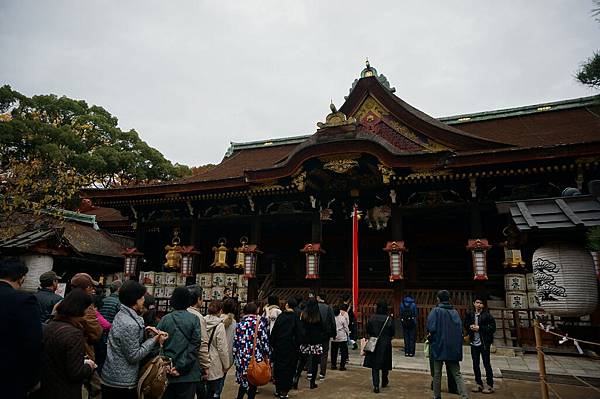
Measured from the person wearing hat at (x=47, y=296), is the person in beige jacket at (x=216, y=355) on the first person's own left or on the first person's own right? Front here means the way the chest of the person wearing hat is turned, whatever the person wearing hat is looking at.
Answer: on the first person's own right

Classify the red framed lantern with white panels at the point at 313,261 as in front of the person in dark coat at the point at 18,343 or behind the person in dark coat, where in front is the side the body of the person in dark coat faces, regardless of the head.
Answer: in front

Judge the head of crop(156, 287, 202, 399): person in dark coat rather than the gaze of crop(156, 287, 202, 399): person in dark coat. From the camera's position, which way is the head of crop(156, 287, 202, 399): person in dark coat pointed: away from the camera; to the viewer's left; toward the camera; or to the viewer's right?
away from the camera

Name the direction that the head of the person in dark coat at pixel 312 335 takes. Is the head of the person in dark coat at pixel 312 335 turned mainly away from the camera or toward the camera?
away from the camera

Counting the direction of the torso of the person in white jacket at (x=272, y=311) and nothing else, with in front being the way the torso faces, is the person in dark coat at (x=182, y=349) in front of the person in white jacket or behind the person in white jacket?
behind

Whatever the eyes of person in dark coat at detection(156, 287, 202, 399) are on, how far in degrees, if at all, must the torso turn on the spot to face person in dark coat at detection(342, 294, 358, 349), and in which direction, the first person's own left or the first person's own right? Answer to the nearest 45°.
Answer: approximately 45° to the first person's own right

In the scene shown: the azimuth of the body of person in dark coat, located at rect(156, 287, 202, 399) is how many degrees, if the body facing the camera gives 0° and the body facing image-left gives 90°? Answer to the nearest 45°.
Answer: approximately 180°

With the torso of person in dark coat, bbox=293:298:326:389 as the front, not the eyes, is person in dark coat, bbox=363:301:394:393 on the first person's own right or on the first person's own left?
on the first person's own right

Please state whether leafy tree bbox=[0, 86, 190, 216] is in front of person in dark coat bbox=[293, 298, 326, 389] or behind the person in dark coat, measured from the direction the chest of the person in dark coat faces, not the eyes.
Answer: in front

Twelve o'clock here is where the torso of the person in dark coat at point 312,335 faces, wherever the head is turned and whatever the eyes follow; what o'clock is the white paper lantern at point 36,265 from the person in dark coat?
The white paper lantern is roughly at 10 o'clock from the person in dark coat.

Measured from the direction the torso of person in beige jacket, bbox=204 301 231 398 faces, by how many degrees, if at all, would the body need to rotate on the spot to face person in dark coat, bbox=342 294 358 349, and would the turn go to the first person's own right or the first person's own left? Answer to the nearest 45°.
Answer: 0° — they already face them

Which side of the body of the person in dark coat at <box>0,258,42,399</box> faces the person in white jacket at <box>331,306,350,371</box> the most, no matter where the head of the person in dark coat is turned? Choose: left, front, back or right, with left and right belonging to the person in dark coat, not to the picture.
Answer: front

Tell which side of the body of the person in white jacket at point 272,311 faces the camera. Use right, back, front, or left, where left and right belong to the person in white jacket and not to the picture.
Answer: back

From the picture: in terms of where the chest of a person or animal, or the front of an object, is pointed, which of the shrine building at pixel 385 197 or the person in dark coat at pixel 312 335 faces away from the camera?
the person in dark coat

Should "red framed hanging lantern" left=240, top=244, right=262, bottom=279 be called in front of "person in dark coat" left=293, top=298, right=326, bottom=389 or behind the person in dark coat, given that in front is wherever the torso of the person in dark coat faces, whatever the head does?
in front
